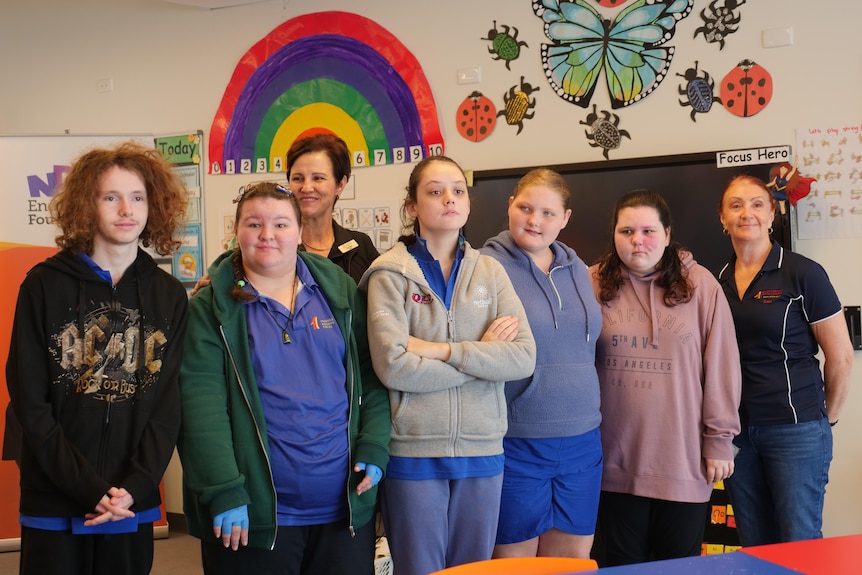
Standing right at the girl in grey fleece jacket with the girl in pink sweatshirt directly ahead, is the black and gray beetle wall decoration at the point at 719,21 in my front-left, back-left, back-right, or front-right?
front-left

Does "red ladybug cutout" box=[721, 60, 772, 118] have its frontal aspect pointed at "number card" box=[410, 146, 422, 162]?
no

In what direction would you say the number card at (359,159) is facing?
toward the camera

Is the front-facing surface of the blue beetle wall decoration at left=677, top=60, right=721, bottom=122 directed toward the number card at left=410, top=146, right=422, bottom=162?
no

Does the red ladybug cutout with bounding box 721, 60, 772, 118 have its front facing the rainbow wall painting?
no

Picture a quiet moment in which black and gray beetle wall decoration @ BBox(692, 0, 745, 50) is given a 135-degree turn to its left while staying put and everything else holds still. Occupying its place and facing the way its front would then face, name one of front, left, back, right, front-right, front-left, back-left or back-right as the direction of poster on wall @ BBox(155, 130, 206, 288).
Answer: back-left

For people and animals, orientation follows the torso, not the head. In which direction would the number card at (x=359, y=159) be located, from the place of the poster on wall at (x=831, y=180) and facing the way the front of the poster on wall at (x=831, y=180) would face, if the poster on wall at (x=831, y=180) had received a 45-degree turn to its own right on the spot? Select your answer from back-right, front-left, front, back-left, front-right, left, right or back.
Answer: front-right

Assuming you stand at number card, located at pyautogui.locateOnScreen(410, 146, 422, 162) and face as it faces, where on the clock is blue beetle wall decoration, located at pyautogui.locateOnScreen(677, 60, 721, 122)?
The blue beetle wall decoration is roughly at 10 o'clock from the number card.

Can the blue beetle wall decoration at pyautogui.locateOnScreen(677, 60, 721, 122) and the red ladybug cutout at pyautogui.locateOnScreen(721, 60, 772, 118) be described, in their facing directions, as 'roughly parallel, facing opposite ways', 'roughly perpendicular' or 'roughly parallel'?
roughly parallel

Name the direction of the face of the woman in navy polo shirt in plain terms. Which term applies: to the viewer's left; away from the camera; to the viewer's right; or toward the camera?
toward the camera

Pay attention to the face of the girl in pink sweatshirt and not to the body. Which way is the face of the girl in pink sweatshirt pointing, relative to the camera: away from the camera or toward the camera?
toward the camera

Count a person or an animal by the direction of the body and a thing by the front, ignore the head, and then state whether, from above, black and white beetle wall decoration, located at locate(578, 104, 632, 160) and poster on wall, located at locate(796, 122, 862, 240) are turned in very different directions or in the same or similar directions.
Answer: same or similar directions
